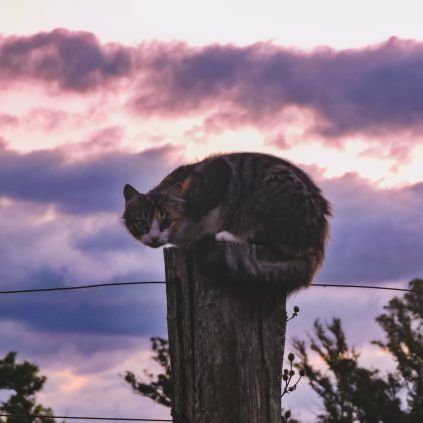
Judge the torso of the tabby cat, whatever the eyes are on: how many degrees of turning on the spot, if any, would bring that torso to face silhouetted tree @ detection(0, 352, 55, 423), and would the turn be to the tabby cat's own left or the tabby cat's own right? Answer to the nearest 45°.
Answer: approximately 45° to the tabby cat's own right

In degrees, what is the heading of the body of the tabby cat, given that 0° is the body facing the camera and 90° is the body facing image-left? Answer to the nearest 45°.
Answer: approximately 90°
